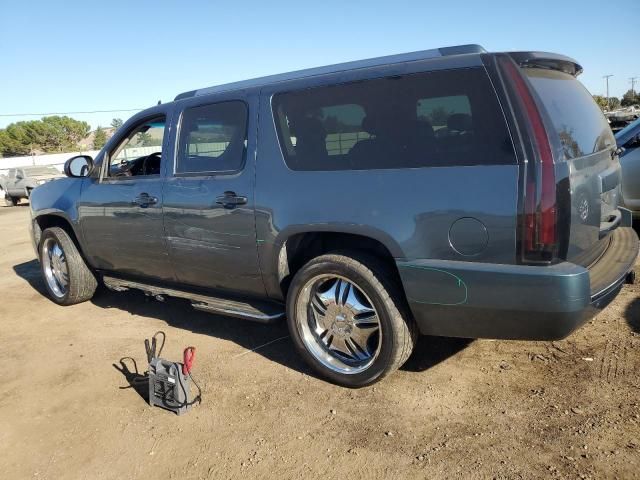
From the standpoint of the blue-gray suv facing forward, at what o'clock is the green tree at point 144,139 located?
The green tree is roughly at 12 o'clock from the blue-gray suv.

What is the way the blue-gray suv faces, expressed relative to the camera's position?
facing away from the viewer and to the left of the viewer
